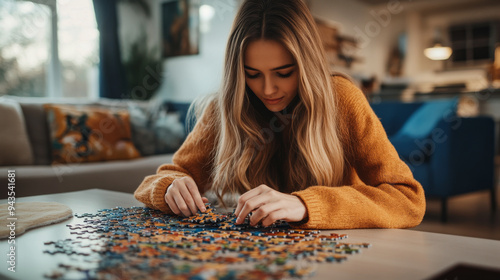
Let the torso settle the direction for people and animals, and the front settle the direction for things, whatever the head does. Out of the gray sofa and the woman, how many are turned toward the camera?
2

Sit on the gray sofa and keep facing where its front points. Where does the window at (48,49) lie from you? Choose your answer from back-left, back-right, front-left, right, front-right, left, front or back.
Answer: back

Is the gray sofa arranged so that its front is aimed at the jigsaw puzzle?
yes

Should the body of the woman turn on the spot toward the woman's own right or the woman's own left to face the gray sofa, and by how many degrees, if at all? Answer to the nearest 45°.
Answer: approximately 135° to the woman's own right

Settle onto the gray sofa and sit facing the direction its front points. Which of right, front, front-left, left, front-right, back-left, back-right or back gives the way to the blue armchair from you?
left

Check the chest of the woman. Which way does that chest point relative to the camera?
toward the camera

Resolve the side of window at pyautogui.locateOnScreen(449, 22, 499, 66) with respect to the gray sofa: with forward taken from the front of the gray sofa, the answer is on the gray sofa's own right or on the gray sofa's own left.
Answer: on the gray sofa's own left

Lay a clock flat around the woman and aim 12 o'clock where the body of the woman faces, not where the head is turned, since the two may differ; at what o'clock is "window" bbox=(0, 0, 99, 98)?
The window is roughly at 5 o'clock from the woman.

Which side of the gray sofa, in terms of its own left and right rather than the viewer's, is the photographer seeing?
front

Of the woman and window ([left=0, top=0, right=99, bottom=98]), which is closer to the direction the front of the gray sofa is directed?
the woman

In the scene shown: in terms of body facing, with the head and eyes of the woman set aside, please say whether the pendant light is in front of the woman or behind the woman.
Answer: behind
